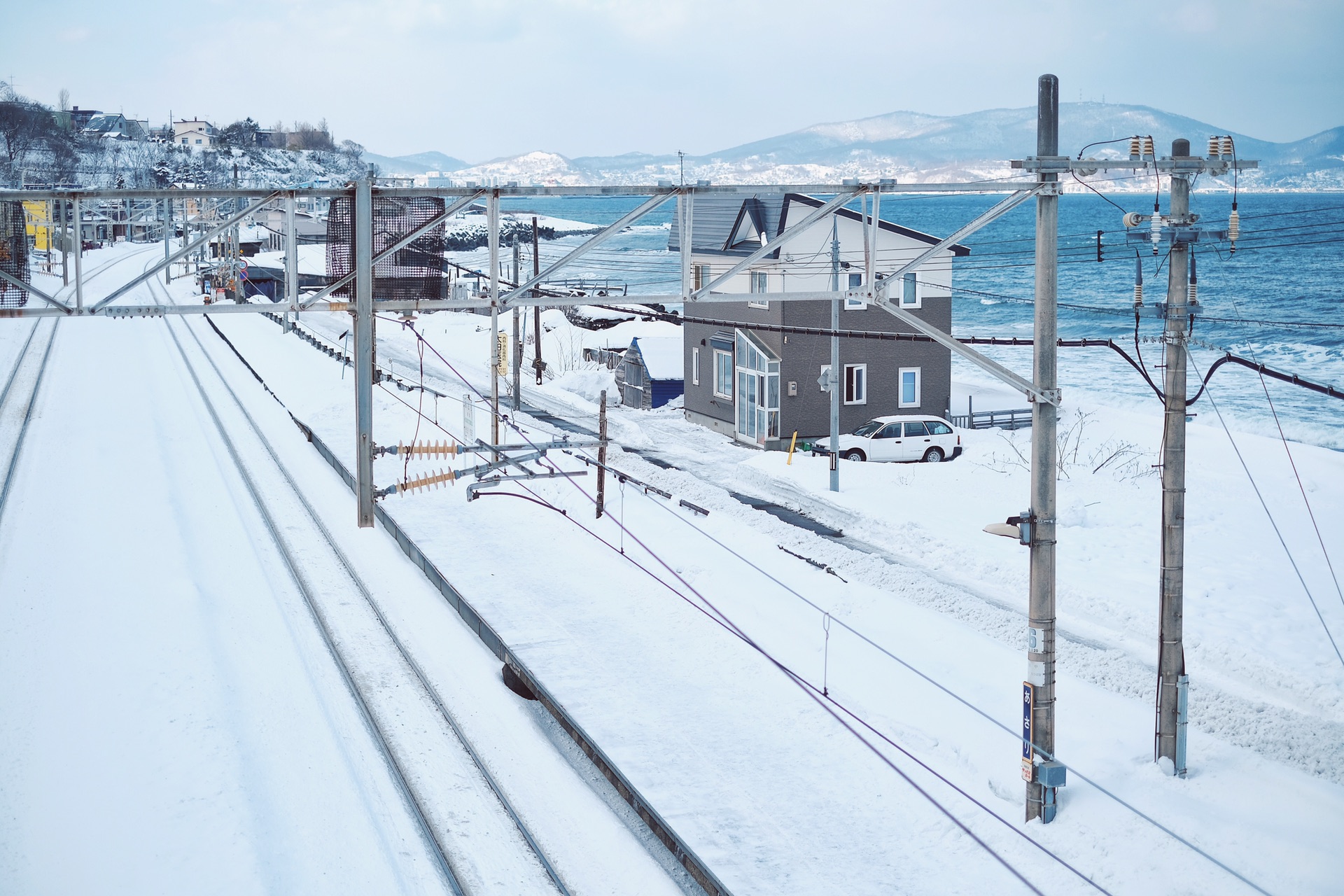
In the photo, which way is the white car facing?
to the viewer's left
